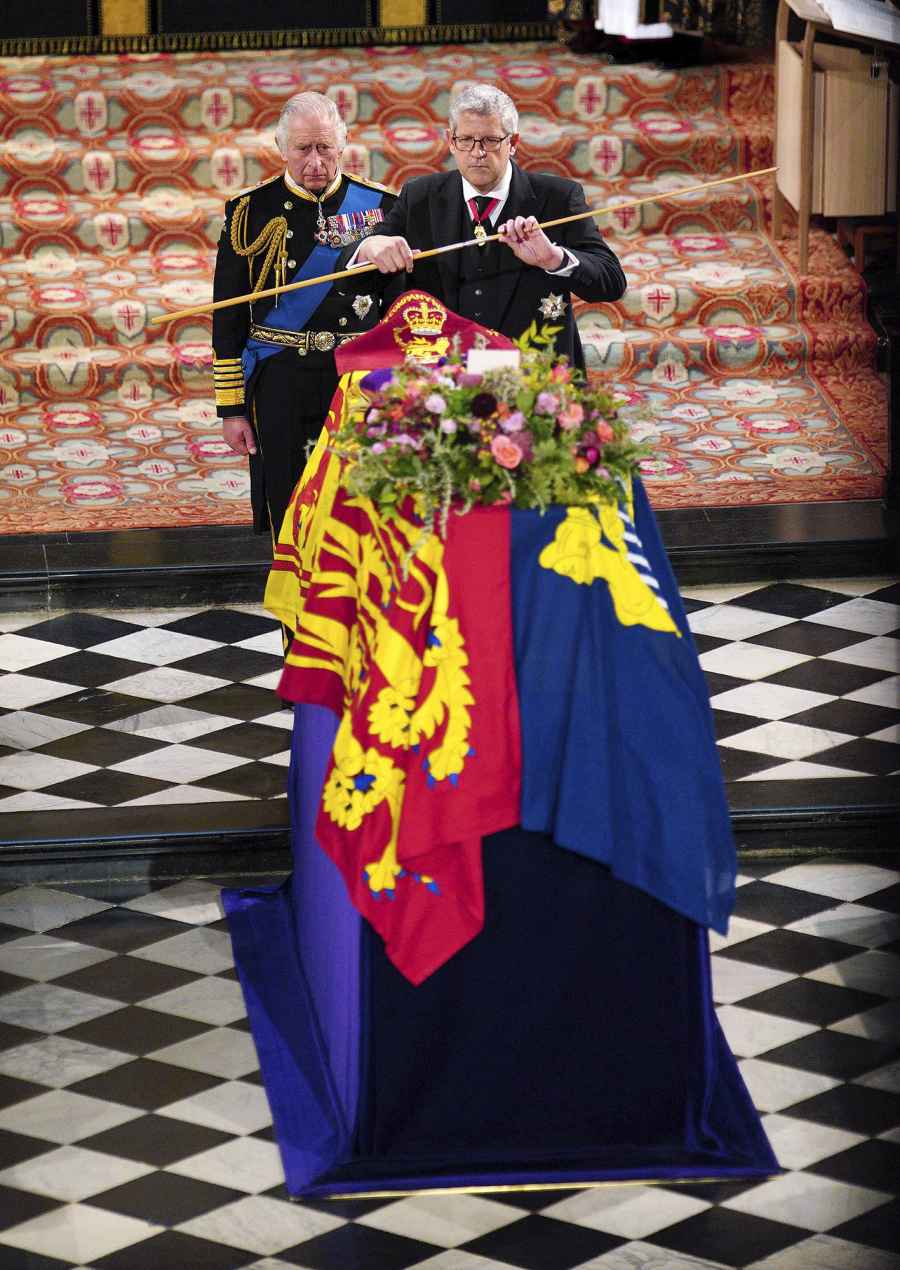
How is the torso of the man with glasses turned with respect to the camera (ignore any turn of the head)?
toward the camera

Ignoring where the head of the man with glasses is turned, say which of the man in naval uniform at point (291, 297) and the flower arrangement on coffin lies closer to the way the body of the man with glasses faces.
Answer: the flower arrangement on coffin

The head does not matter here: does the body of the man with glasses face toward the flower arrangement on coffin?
yes

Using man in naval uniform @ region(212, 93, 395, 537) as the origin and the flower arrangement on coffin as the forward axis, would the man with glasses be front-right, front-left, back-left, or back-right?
front-left

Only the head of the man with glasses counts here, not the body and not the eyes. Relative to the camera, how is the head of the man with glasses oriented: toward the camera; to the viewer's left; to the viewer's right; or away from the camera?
toward the camera

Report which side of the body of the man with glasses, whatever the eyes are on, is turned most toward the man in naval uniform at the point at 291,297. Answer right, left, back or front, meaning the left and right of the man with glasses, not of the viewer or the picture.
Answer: right
